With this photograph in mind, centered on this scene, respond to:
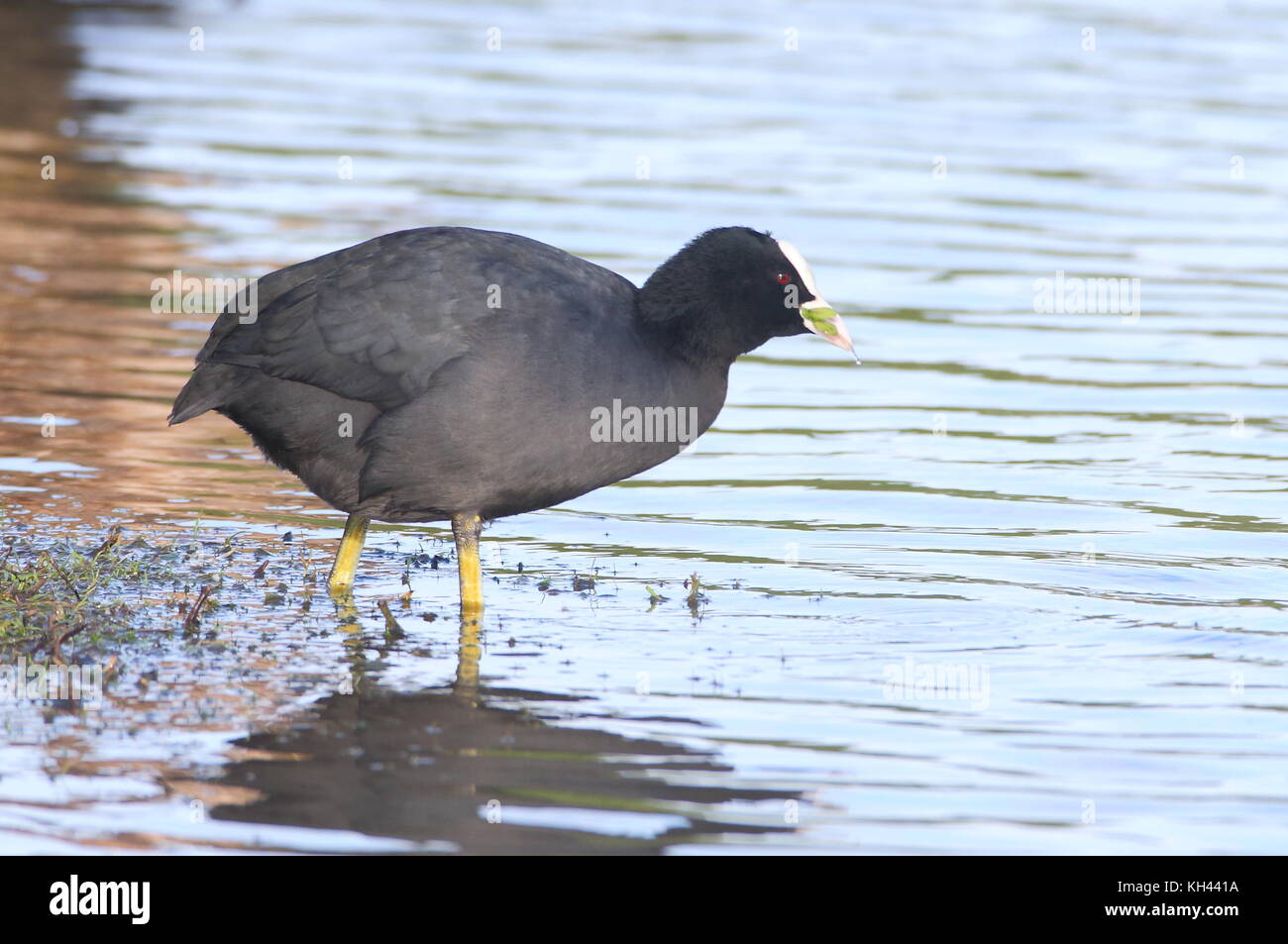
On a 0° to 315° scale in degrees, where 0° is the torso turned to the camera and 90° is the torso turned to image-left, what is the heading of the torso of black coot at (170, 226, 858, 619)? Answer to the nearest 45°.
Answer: approximately 270°
